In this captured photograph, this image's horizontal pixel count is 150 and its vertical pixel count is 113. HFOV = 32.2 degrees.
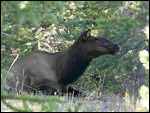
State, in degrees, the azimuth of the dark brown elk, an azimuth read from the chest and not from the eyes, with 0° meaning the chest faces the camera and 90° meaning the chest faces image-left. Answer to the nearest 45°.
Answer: approximately 270°
